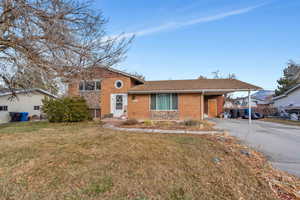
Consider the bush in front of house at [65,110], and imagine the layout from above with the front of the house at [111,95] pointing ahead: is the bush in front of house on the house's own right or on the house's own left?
on the house's own right

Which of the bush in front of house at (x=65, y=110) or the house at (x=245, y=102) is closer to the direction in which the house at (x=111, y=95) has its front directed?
the bush in front of house

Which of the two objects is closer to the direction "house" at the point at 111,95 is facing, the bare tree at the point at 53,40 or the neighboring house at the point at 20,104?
the bare tree

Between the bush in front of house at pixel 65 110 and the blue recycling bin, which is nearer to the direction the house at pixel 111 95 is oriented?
the bush in front of house

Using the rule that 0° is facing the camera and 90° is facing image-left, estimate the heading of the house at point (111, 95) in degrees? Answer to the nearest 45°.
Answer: approximately 0°

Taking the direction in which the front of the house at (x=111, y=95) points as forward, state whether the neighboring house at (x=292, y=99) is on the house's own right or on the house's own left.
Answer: on the house's own left

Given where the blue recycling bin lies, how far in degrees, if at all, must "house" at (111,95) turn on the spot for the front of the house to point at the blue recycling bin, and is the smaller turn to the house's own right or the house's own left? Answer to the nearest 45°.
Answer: approximately 135° to the house's own right

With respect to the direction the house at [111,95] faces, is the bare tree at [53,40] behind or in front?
in front

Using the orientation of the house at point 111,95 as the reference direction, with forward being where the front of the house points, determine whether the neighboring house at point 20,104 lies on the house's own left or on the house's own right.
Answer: on the house's own right

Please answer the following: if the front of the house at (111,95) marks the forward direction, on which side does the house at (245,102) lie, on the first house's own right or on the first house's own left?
on the first house's own left
